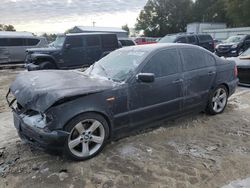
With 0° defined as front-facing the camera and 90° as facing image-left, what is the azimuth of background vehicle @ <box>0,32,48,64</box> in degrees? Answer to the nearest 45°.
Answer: approximately 90°

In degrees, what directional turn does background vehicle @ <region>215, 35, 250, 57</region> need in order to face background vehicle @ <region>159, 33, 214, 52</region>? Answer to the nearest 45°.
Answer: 0° — it already faces it

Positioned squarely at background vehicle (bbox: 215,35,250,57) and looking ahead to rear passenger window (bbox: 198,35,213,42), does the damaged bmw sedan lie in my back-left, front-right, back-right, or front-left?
front-left

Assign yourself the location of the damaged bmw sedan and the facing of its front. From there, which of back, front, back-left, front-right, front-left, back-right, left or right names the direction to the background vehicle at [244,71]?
back

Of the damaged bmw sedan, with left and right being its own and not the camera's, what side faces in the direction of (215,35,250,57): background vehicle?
back

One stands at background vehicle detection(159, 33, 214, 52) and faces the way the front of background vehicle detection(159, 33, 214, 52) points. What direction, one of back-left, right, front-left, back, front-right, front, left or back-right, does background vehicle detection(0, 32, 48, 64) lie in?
front

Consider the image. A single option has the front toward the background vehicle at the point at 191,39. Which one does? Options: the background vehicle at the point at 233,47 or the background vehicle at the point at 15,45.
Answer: the background vehicle at the point at 233,47

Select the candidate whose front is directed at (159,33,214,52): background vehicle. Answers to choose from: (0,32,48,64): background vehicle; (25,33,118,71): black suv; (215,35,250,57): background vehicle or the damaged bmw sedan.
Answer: (215,35,250,57): background vehicle

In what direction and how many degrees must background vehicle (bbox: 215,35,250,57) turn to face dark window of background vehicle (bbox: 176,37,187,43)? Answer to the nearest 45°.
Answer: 0° — it already faces it

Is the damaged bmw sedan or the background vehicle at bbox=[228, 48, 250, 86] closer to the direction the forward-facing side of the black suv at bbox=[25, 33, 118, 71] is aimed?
the damaged bmw sedan
